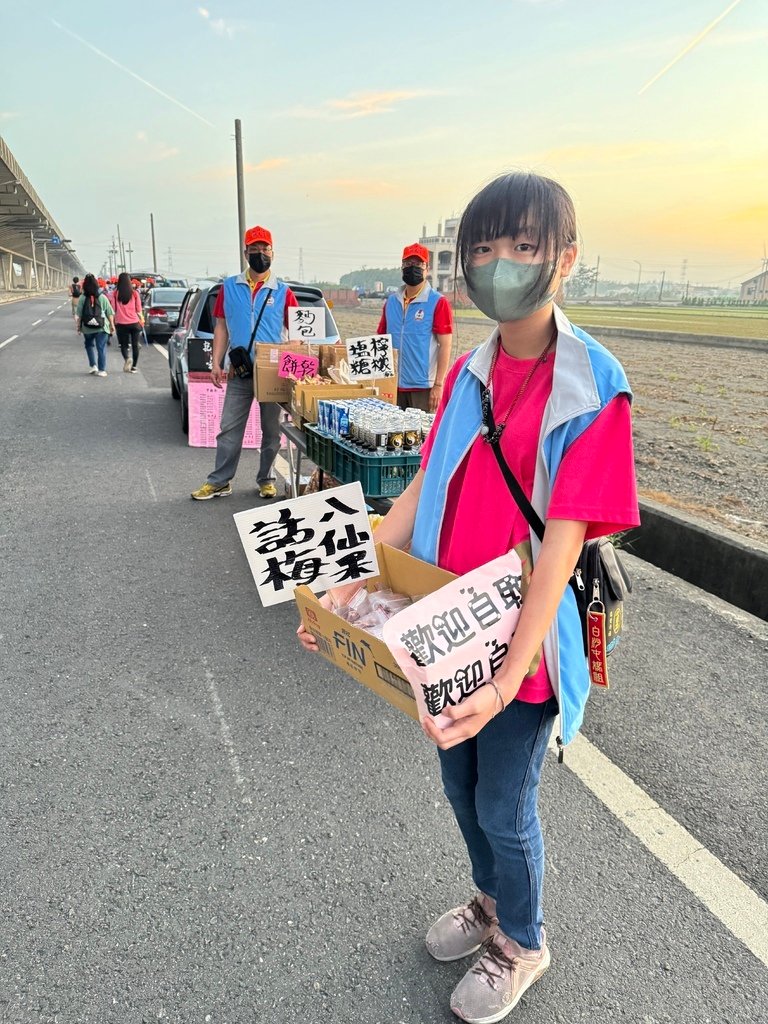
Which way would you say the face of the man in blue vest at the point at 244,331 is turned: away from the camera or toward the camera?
toward the camera

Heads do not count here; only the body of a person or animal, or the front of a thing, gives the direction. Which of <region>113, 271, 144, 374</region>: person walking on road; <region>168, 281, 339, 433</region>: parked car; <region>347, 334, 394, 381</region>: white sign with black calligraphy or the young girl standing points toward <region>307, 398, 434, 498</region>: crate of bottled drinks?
the white sign with black calligraphy

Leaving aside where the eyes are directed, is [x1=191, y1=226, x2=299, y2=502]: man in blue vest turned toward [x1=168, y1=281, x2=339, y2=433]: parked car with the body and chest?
no

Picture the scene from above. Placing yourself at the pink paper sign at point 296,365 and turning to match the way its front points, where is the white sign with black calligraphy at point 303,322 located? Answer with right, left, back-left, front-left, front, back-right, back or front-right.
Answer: back

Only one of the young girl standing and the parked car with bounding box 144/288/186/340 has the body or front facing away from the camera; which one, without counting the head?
the parked car

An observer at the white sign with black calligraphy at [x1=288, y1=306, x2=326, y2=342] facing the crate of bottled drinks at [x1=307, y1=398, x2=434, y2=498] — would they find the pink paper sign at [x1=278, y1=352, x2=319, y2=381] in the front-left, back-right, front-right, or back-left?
front-right

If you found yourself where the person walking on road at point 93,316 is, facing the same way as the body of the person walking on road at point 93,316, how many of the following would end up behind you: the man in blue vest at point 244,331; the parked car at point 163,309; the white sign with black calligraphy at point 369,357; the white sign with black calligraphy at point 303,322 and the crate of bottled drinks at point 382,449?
4

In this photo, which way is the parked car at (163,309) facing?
away from the camera

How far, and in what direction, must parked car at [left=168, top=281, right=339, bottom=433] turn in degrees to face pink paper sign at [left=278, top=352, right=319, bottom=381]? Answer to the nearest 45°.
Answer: approximately 180°

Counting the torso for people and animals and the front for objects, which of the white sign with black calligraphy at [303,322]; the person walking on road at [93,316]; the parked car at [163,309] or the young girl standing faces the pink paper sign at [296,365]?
the white sign with black calligraphy

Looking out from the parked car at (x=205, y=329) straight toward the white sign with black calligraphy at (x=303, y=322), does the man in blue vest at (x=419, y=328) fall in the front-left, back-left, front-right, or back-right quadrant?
front-left

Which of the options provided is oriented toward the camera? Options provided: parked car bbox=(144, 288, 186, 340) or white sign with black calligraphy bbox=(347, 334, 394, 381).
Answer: the white sign with black calligraphy

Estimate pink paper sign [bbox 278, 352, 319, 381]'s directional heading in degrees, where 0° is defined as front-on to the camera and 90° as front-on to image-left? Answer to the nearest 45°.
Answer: approximately 0°

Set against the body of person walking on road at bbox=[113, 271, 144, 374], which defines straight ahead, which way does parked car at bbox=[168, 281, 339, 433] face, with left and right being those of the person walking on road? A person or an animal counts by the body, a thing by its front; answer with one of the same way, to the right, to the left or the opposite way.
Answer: the same way

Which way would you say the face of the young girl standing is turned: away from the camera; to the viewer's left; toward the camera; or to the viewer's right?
toward the camera

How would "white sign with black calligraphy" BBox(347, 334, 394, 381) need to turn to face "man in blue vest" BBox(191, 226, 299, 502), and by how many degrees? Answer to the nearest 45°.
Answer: approximately 135° to its right

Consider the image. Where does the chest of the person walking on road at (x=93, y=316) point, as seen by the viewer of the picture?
away from the camera

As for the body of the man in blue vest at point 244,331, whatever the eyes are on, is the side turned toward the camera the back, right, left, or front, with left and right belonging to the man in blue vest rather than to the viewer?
front

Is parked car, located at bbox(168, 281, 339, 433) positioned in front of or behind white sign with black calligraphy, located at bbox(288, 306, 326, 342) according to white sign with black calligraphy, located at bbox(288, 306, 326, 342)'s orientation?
behind

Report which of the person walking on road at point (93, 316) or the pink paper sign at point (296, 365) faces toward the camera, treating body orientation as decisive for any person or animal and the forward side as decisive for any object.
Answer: the pink paper sign

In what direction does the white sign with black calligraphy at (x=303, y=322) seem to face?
toward the camera

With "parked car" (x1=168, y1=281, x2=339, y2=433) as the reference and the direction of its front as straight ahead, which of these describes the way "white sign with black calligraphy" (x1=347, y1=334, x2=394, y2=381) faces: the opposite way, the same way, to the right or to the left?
the opposite way

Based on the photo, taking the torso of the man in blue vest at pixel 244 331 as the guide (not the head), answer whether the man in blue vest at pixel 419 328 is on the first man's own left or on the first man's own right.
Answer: on the first man's own left
